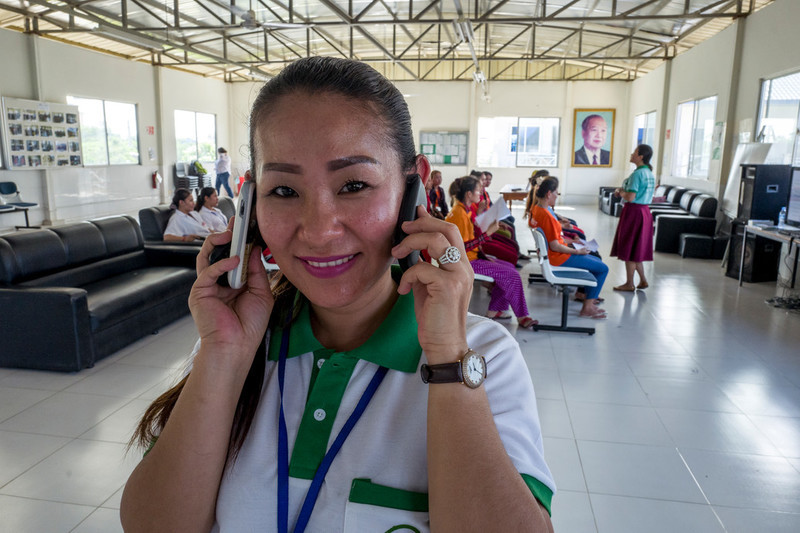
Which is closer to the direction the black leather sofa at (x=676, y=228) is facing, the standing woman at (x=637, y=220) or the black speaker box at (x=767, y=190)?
the standing woman

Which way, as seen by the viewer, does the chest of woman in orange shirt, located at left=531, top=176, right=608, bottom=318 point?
to the viewer's right

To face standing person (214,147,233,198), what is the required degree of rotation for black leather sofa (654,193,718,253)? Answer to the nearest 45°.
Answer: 0° — it already faces them

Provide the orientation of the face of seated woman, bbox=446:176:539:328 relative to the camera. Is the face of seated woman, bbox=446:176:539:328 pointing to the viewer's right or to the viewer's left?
to the viewer's right

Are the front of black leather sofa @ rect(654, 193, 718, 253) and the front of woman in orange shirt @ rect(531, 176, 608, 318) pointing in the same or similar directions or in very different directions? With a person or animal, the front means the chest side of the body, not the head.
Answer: very different directions

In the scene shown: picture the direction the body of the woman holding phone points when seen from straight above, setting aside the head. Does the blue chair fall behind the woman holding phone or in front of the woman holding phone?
behind

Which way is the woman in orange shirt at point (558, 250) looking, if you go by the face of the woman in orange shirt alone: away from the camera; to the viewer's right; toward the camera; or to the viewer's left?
to the viewer's right

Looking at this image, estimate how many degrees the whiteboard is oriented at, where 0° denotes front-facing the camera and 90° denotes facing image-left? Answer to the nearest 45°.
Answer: approximately 45°

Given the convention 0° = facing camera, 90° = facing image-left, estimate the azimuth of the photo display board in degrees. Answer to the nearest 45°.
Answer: approximately 315°

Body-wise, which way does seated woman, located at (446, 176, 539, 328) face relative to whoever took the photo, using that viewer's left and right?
facing to the right of the viewer

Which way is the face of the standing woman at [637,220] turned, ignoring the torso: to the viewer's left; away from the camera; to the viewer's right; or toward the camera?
to the viewer's left

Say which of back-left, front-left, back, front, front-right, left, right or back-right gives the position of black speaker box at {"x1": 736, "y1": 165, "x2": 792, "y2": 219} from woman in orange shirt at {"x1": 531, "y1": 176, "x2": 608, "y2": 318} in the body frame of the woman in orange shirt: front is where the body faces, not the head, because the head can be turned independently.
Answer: front-left

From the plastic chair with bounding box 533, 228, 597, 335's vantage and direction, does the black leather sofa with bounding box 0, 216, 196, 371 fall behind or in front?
behind
